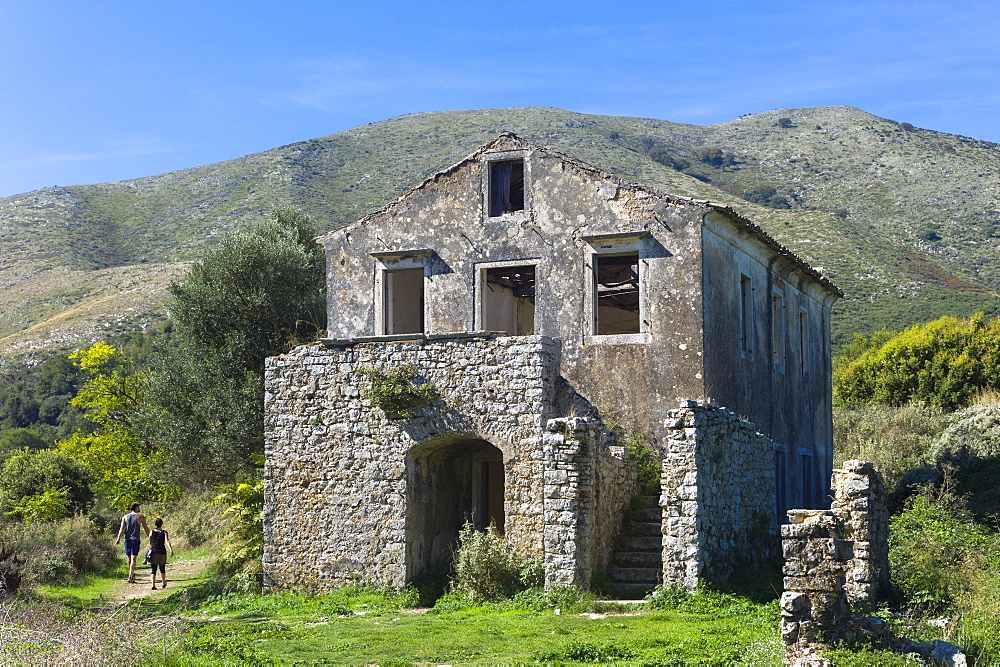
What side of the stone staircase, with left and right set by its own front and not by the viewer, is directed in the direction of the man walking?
right

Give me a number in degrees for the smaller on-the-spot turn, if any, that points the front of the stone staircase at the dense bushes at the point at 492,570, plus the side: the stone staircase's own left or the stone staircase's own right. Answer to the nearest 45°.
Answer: approximately 45° to the stone staircase's own right

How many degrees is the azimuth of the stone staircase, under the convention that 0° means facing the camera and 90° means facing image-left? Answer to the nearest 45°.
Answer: approximately 0°

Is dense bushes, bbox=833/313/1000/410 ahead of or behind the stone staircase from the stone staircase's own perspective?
behind

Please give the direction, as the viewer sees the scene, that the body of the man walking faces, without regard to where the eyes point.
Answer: away from the camera

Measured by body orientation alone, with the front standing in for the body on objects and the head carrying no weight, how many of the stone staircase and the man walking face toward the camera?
1

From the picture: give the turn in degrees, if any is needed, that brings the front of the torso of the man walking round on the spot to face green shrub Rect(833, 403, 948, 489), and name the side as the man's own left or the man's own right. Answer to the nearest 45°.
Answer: approximately 90° to the man's own right

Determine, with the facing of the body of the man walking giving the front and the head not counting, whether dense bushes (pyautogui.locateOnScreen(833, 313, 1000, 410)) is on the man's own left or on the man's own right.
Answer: on the man's own right

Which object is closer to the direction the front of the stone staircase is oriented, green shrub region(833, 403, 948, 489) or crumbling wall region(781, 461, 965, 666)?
the crumbling wall

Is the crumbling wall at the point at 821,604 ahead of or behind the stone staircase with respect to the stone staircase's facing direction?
ahead

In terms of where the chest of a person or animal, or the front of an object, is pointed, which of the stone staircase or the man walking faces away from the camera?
the man walking

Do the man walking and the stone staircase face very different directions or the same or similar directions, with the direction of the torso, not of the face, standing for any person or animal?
very different directions

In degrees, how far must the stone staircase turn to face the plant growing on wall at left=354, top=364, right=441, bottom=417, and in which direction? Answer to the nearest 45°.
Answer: approximately 90° to its right
